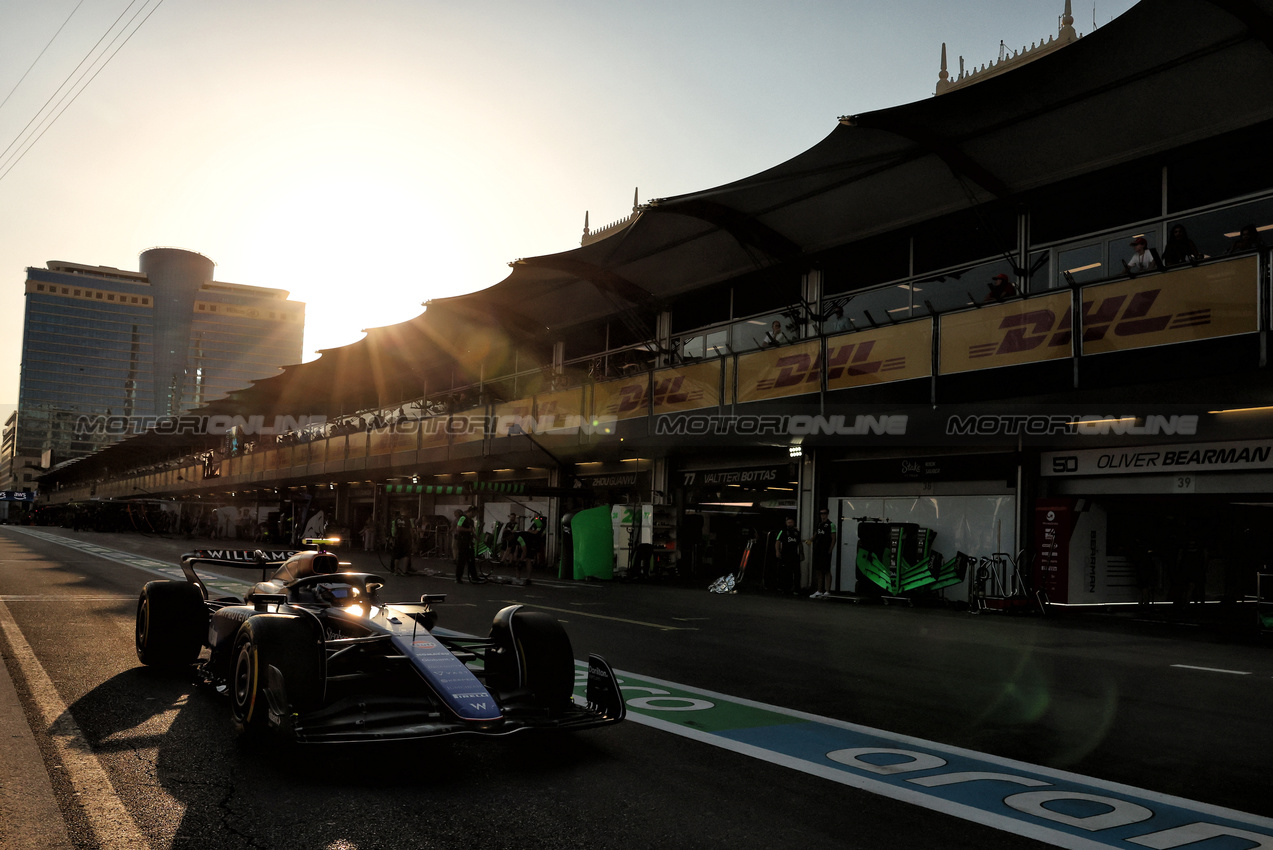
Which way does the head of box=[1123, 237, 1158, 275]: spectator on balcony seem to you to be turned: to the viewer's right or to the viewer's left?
to the viewer's left

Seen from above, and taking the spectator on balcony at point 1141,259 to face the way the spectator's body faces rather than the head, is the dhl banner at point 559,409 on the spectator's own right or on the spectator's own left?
on the spectator's own right

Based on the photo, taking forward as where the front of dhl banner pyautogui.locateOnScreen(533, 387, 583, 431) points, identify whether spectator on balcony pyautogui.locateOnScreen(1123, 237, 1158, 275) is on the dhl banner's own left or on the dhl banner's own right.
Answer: on the dhl banner's own left

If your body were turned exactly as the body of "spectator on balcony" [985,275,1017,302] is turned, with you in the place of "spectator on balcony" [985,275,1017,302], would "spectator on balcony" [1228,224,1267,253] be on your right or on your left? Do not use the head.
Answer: on your left

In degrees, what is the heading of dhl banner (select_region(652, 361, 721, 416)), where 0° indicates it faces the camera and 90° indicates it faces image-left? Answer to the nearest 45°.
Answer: approximately 45°

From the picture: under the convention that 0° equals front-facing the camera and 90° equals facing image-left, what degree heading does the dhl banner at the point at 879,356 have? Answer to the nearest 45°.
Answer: approximately 45°

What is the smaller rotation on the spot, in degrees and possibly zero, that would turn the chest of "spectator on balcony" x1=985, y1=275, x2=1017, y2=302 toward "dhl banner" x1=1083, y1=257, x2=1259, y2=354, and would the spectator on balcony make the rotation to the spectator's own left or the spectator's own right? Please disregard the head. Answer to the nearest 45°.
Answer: approximately 90° to the spectator's own left

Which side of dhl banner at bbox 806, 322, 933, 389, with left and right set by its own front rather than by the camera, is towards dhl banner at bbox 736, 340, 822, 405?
right
